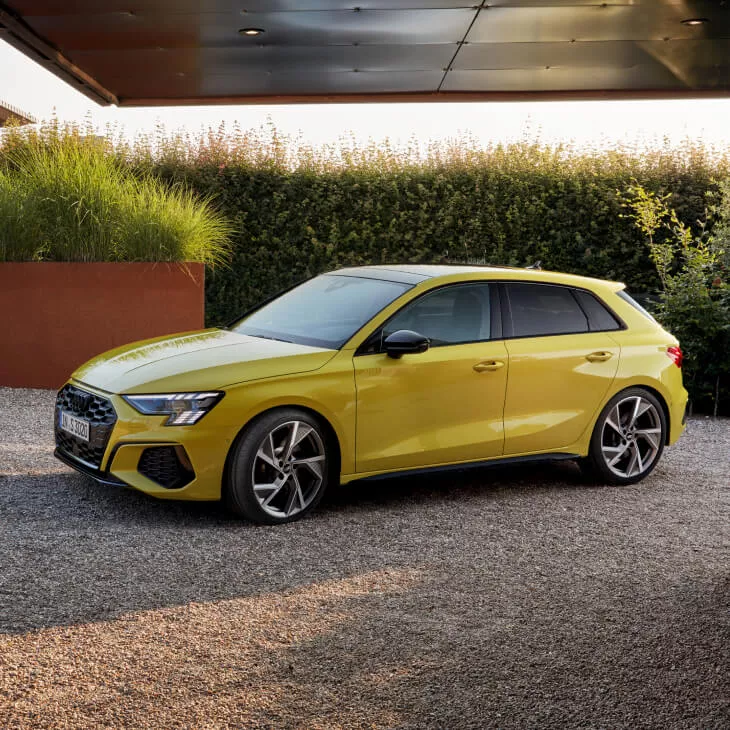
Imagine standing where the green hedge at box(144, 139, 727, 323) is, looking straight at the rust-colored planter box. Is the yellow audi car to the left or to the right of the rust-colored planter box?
left

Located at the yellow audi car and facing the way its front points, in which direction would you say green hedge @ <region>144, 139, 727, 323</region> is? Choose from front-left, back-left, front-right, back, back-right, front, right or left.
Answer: back-right

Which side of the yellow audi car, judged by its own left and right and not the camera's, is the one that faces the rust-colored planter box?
right

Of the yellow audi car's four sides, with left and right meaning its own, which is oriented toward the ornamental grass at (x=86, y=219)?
right

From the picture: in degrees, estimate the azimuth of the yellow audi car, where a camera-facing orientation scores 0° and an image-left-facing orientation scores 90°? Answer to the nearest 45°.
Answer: approximately 45°
